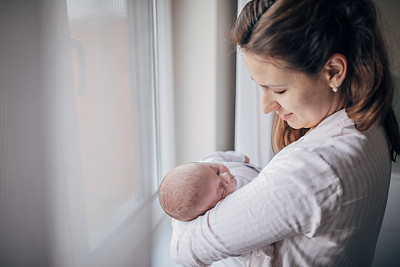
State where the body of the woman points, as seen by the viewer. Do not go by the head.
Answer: to the viewer's left

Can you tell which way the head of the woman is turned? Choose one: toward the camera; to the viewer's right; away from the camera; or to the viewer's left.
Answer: to the viewer's left

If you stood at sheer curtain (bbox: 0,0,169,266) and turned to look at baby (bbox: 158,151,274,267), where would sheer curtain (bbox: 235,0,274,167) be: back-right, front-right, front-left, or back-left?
front-left

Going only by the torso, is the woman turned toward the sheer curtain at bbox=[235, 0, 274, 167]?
no
